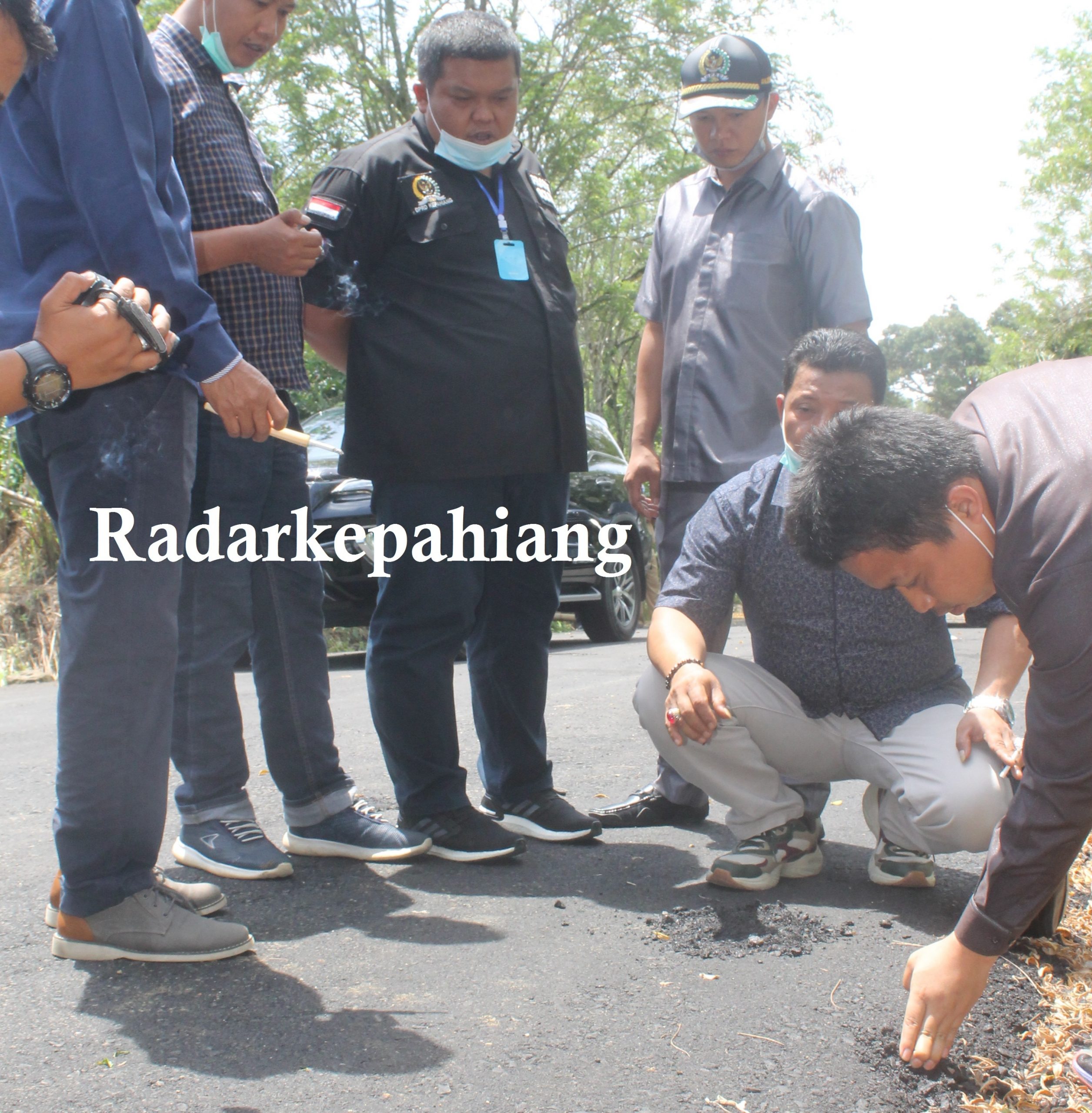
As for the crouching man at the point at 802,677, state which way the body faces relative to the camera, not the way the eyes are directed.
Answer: toward the camera

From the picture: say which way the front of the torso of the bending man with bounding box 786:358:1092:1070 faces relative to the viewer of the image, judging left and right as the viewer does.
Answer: facing to the left of the viewer

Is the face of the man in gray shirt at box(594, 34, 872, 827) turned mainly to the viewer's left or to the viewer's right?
to the viewer's left

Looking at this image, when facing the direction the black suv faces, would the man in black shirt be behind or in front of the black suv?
in front

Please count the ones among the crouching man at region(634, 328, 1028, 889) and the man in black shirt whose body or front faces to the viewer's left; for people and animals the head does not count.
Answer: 0

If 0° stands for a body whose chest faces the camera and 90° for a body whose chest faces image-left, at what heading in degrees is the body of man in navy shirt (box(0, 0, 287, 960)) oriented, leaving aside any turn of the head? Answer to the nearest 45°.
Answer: approximately 270°

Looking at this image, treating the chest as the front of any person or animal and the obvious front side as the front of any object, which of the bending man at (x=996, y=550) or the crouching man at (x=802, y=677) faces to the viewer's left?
the bending man at (x=996, y=550)

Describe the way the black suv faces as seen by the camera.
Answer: facing the viewer and to the left of the viewer

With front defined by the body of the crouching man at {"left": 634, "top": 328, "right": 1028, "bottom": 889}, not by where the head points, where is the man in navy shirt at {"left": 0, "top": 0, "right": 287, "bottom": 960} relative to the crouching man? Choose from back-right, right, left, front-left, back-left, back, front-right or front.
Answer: front-right

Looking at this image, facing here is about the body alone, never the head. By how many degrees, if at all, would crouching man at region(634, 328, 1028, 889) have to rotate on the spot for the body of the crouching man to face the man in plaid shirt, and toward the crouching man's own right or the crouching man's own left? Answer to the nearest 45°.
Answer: approximately 90° to the crouching man's own right

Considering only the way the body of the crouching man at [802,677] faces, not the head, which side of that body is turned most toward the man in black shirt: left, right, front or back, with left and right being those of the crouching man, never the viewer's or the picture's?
right
